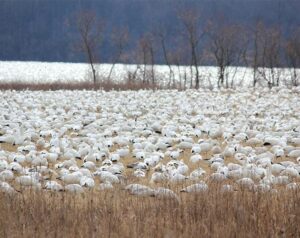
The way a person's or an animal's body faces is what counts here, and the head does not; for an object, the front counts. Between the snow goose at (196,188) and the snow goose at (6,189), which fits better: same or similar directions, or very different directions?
very different directions

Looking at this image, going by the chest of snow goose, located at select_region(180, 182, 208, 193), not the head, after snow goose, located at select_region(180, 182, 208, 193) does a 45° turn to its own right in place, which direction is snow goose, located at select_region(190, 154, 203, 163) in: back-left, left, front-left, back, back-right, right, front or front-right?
back-left

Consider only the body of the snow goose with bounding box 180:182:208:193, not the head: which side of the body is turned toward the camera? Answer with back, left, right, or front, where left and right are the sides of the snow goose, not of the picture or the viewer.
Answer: right

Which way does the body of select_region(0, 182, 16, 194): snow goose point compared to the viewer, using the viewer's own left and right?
facing to the left of the viewer

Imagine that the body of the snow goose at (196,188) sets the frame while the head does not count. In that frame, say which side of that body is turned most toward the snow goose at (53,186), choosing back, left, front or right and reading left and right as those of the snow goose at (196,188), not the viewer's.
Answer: back
